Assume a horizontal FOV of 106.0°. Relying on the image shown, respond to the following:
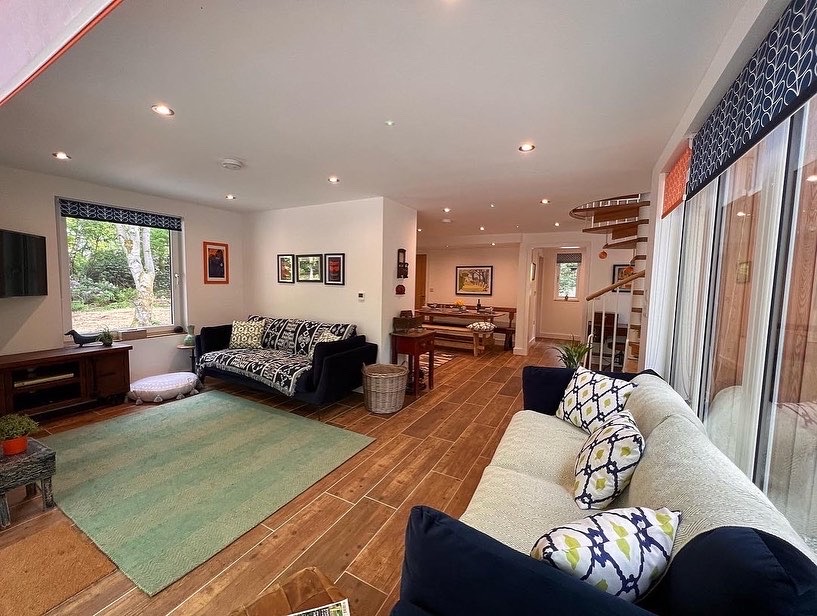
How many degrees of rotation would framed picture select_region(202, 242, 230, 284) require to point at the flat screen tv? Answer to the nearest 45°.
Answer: approximately 90° to its right

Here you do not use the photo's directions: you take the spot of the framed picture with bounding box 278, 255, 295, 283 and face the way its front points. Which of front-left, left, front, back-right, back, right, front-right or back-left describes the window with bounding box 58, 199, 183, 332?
front-right

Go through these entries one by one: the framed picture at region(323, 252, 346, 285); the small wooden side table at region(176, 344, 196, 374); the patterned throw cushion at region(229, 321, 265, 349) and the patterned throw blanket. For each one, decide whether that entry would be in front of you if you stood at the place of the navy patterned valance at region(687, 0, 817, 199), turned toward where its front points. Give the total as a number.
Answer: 4

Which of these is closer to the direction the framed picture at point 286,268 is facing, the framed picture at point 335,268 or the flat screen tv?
the flat screen tv

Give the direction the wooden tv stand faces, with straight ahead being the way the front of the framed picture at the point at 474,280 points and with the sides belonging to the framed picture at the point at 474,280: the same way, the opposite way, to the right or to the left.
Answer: to the left

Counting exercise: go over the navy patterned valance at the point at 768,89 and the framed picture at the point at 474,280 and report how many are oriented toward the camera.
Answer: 1

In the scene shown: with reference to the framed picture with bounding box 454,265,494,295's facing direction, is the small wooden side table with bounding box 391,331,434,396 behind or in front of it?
in front

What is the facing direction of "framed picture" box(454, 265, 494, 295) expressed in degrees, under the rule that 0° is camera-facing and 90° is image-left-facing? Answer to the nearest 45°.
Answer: approximately 0°

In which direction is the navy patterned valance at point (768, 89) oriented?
to the viewer's left

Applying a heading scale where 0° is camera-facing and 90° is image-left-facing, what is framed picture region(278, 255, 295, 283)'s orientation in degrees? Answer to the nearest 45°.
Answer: approximately 45°

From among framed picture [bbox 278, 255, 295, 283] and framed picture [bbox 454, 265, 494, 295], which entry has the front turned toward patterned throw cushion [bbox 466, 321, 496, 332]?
framed picture [bbox 454, 265, 494, 295]
